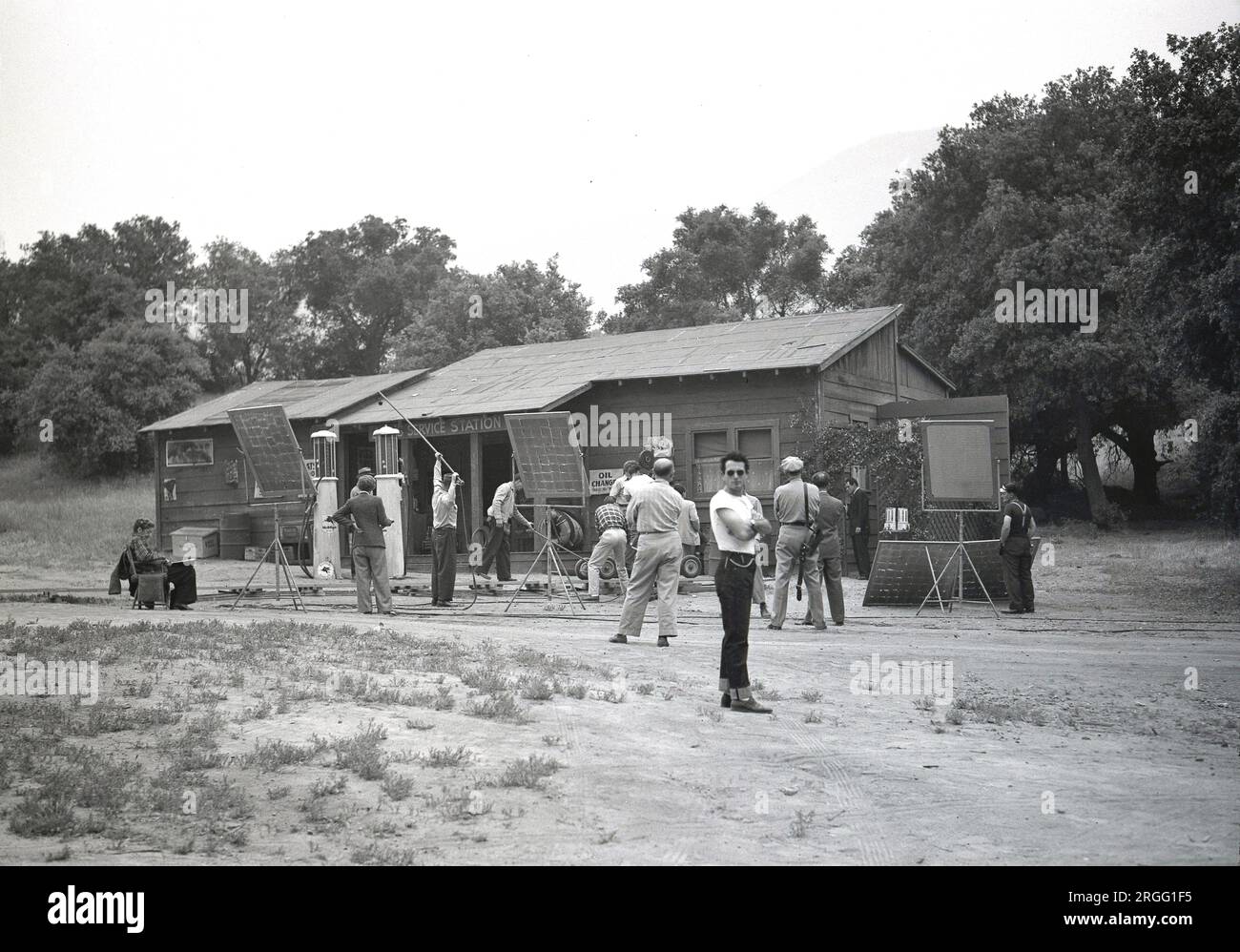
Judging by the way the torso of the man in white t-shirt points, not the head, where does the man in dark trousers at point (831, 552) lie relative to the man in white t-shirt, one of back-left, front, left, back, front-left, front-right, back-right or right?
back-left

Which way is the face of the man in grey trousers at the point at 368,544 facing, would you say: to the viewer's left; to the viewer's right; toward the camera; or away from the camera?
away from the camera

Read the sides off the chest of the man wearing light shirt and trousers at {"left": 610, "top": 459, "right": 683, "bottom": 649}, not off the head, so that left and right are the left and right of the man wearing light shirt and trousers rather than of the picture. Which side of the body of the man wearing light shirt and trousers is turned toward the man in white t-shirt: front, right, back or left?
back

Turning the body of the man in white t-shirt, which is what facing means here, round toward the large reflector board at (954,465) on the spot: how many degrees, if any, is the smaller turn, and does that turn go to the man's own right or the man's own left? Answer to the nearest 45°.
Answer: approximately 135° to the man's own left

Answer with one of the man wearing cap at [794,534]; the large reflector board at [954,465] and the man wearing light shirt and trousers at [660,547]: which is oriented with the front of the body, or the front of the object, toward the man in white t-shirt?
the large reflector board

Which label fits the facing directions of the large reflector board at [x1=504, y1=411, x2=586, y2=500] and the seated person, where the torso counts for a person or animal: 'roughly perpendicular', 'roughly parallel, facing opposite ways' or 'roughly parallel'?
roughly perpendicular
